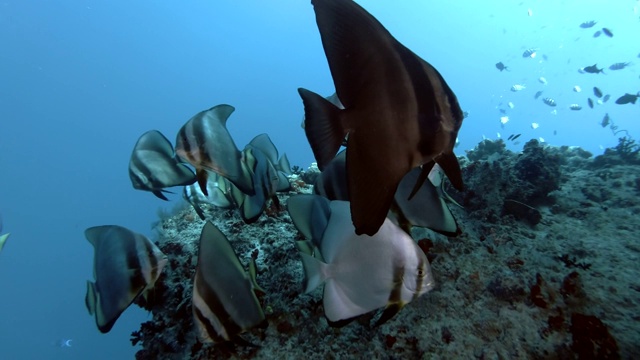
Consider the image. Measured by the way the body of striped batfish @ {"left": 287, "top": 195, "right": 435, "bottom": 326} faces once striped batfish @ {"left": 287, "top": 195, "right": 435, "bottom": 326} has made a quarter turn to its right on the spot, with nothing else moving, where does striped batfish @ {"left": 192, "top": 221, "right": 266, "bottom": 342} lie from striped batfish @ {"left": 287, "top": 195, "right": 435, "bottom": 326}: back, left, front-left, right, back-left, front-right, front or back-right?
right

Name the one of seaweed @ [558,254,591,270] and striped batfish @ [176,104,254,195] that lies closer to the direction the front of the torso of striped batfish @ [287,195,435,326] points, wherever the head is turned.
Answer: the seaweed

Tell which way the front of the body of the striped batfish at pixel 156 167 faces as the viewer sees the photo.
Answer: to the viewer's left

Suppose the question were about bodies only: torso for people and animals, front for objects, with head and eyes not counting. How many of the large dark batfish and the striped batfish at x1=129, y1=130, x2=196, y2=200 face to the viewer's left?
1

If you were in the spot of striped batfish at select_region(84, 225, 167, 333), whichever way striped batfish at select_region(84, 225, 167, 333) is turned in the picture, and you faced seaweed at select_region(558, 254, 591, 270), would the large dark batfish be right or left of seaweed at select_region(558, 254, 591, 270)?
right

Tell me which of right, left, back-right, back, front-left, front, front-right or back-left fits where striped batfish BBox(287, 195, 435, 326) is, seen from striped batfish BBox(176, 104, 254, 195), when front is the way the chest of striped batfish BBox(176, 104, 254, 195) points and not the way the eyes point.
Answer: back-left

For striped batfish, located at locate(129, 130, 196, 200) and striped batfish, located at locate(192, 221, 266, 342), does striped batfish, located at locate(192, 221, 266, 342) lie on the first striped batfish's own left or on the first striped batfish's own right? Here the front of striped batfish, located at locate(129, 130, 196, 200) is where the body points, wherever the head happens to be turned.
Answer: on the first striped batfish's own left

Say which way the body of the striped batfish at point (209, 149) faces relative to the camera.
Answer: to the viewer's left

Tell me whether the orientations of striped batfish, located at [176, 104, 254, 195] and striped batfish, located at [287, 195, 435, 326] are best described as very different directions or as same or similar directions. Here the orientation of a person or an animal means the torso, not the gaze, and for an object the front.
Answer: very different directions

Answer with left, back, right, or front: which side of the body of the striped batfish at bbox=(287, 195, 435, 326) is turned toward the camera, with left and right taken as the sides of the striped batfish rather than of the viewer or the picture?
right

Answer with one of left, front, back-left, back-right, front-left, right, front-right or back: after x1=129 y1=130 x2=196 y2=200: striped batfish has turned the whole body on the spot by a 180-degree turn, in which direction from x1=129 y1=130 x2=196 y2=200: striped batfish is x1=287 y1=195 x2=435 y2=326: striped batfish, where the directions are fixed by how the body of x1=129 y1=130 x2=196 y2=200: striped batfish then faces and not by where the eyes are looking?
front-right
